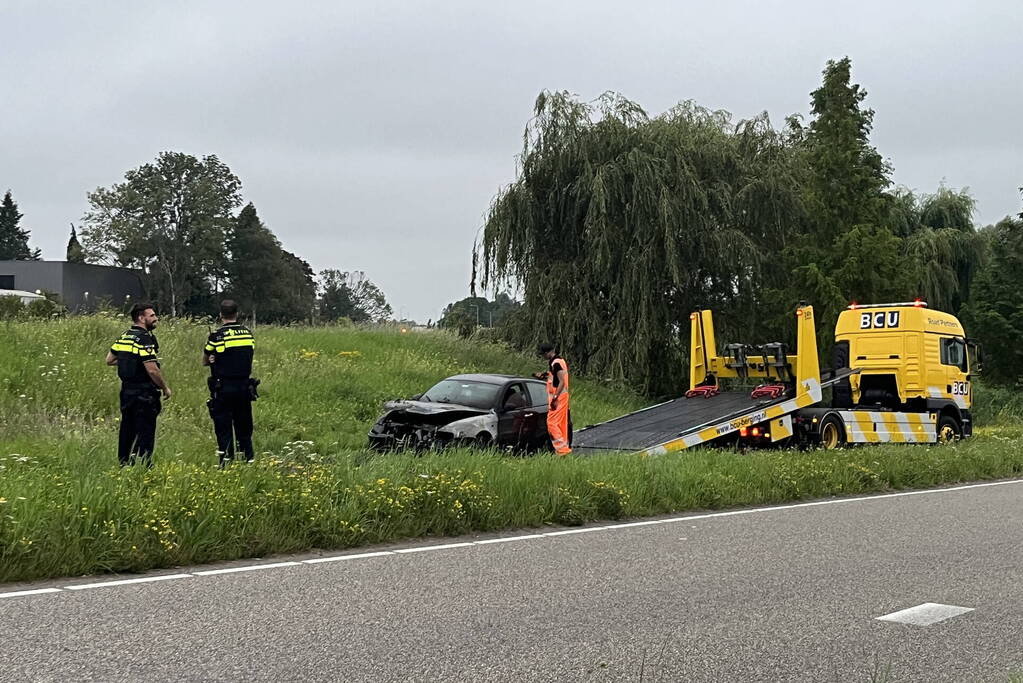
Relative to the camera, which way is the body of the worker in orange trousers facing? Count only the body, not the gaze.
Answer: to the viewer's left

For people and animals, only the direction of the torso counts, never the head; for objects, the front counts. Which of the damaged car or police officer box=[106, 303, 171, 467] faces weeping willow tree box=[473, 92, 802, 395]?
the police officer

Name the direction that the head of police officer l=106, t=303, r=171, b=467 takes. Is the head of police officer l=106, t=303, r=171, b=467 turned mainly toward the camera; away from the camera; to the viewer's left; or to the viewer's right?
to the viewer's right

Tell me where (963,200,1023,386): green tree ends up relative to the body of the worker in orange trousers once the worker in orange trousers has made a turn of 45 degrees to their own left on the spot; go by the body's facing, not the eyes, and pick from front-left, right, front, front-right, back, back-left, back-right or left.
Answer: back

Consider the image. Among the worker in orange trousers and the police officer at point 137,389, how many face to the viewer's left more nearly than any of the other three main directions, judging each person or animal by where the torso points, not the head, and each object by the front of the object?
1

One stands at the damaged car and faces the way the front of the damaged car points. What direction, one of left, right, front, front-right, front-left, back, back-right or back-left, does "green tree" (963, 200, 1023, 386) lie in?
back

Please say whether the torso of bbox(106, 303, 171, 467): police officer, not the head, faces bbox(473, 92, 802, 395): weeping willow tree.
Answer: yes

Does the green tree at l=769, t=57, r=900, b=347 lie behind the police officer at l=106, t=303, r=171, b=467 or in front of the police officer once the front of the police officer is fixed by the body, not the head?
in front

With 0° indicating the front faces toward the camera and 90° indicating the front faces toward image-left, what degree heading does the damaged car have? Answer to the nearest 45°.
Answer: approximately 45°

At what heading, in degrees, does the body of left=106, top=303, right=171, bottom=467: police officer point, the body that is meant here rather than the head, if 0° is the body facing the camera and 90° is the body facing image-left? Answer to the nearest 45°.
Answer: approximately 225°

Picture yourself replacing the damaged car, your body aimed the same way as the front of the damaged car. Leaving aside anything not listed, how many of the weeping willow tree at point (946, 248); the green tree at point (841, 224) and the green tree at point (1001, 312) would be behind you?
3

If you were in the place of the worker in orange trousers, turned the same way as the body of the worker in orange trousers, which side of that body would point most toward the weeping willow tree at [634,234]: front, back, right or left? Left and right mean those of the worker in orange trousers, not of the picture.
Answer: right
